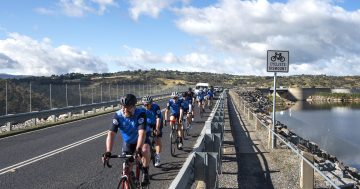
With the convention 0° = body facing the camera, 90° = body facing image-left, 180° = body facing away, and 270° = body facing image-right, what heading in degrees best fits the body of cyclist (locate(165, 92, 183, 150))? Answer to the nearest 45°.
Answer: approximately 0°

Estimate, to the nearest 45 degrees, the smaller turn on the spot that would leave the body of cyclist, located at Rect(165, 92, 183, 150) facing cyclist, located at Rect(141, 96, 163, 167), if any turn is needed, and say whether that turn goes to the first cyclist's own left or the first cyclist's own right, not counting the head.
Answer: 0° — they already face them

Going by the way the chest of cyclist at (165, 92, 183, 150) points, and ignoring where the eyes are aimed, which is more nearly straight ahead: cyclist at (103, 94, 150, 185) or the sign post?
the cyclist

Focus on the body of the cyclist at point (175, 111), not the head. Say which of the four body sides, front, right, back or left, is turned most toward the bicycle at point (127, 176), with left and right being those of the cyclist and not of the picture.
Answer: front

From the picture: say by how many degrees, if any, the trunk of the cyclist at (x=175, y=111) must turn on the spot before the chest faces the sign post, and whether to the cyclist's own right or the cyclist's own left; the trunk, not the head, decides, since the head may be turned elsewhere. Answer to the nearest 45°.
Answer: approximately 90° to the cyclist's own left

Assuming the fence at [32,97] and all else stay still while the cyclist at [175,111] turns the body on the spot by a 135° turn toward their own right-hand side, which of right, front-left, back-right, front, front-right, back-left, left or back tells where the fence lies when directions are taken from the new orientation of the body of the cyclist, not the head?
front

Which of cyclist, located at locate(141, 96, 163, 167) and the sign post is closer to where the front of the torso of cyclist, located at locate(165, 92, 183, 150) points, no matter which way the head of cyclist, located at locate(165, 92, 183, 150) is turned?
the cyclist

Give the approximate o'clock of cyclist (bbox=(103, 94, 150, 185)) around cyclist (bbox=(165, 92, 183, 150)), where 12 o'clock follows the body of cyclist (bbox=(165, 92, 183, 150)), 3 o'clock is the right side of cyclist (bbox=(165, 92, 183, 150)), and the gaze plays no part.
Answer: cyclist (bbox=(103, 94, 150, 185)) is roughly at 12 o'clock from cyclist (bbox=(165, 92, 183, 150)).
